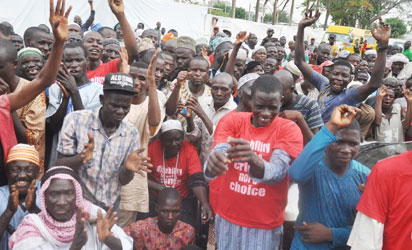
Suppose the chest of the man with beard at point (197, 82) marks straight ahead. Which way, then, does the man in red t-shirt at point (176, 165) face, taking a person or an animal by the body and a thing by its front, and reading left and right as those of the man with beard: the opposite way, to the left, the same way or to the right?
the same way

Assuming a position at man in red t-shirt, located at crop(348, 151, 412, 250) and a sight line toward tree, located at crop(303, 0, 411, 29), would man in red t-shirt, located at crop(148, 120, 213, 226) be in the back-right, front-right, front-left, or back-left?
front-left

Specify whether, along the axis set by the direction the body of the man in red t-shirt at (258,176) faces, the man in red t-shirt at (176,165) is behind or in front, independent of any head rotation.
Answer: behind

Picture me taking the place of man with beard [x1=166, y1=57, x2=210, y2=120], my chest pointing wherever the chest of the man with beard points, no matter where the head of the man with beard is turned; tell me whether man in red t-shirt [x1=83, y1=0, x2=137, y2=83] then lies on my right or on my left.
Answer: on my right

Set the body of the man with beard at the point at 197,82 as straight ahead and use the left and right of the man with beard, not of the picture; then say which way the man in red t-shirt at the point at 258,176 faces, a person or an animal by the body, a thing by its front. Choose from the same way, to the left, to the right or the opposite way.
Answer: the same way

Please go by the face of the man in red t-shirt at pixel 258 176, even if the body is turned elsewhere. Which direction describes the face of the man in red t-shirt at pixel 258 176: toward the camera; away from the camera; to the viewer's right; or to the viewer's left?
toward the camera

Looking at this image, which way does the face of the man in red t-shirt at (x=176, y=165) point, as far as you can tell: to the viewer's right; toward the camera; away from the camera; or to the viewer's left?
toward the camera

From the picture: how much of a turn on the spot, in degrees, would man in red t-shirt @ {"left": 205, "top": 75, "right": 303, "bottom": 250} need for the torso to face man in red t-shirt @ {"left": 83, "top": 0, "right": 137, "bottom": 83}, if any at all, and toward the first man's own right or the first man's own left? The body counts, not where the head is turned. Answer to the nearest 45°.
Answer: approximately 135° to the first man's own right

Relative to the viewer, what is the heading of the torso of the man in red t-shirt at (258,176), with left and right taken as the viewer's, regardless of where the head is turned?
facing the viewer

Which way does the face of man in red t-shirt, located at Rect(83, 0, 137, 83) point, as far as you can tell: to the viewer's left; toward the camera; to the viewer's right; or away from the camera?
toward the camera

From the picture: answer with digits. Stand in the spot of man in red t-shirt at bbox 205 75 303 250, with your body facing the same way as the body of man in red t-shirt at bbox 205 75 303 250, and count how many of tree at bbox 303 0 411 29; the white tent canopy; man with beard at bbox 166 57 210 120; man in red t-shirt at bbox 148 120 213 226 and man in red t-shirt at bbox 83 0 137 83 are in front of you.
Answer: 0

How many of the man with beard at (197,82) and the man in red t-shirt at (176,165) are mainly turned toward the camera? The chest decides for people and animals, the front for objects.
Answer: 2

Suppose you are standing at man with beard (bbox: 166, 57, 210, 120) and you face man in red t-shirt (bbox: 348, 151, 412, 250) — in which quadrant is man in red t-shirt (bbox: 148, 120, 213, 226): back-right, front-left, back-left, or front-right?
front-right

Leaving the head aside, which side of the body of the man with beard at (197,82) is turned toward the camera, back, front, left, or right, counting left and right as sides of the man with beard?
front

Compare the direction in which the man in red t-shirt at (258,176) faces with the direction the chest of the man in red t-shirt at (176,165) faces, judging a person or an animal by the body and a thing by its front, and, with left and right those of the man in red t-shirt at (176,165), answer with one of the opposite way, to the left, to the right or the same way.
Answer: the same way

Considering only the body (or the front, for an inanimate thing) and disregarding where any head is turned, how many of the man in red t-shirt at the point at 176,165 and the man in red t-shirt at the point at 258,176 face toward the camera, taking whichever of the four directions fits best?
2

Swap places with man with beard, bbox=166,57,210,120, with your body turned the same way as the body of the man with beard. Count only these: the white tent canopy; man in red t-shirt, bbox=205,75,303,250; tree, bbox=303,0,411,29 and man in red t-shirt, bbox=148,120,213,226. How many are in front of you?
2
